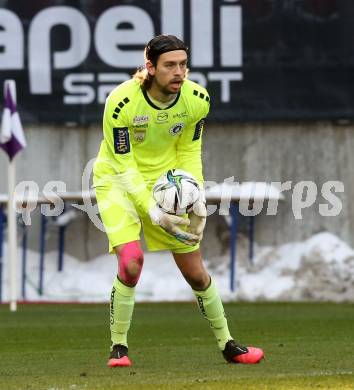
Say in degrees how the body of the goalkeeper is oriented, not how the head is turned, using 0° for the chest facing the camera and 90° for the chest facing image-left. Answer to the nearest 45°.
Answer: approximately 315°

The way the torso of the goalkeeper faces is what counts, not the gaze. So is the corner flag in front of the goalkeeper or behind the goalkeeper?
behind

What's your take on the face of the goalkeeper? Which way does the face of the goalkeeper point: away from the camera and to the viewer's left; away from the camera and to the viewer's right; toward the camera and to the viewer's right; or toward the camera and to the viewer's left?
toward the camera and to the viewer's right
